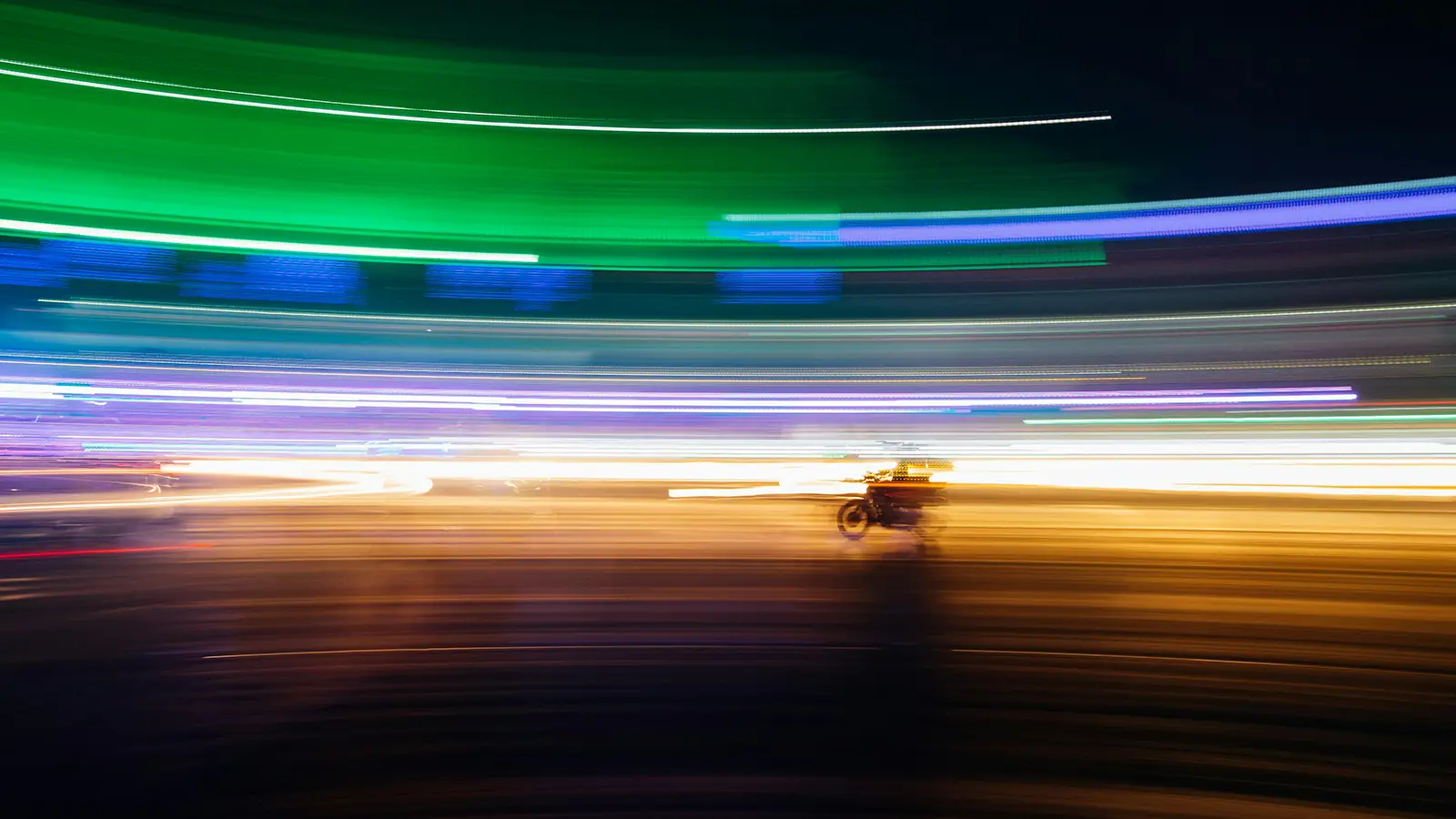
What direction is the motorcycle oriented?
to the viewer's left
